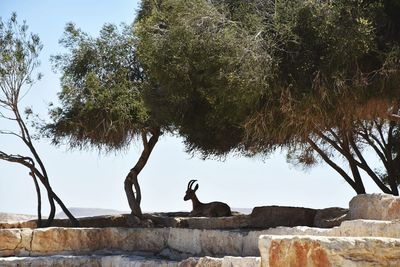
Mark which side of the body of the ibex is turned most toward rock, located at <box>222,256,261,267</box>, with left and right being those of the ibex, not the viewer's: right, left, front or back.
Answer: left

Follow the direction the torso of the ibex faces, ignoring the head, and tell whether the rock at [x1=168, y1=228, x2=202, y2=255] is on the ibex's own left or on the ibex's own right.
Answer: on the ibex's own left

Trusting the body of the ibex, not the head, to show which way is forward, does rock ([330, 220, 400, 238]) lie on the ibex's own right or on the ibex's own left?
on the ibex's own left

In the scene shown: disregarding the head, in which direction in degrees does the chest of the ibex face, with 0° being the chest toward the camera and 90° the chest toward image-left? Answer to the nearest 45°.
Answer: approximately 90°

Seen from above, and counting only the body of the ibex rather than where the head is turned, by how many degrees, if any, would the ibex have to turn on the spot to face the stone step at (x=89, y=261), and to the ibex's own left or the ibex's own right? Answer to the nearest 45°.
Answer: approximately 45° to the ibex's own left

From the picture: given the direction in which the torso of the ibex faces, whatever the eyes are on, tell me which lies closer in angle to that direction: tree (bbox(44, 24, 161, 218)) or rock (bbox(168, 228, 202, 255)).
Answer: the tree

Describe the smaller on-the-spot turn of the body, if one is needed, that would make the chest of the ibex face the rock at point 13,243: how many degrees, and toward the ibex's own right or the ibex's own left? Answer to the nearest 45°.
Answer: approximately 45° to the ibex's own left

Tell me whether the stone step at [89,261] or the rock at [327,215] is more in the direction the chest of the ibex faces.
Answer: the stone step
